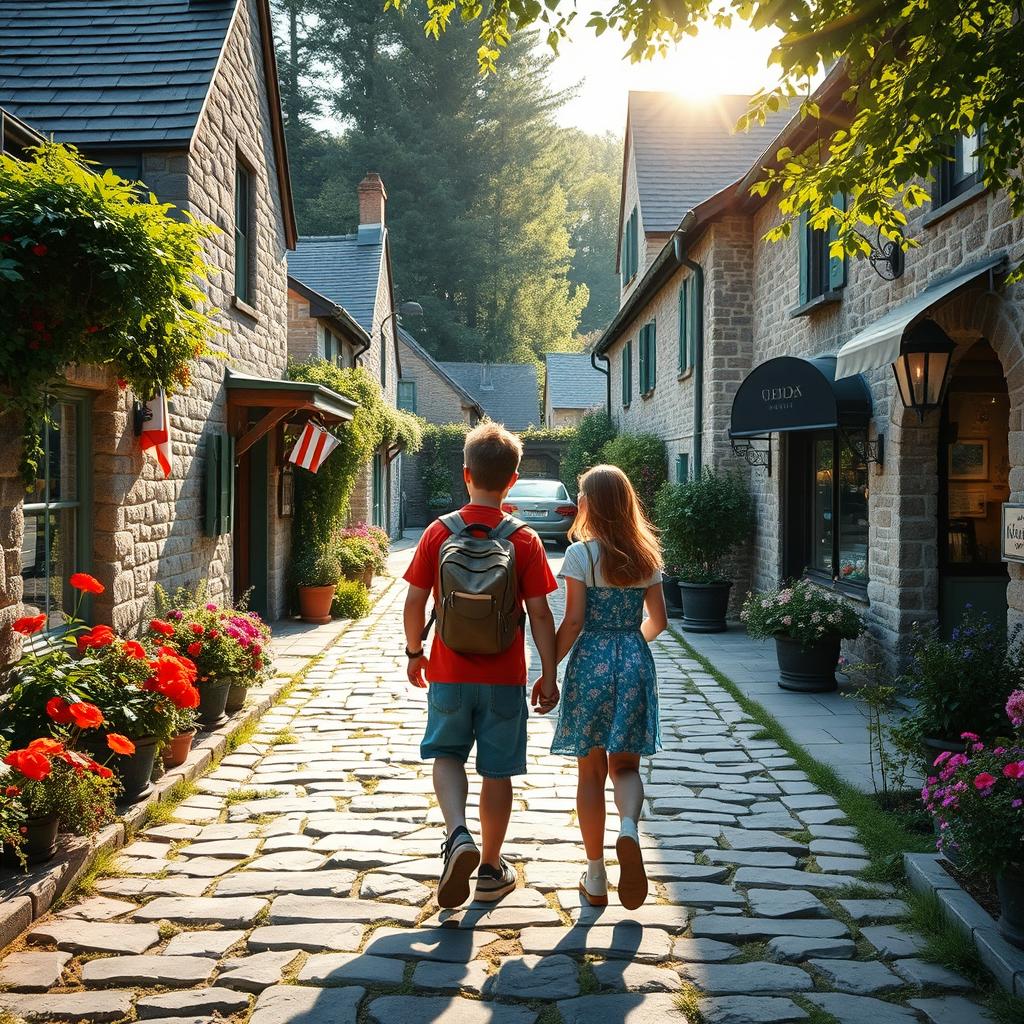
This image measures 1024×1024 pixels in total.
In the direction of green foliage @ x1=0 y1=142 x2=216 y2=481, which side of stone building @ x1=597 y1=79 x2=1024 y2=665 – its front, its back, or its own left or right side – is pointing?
front

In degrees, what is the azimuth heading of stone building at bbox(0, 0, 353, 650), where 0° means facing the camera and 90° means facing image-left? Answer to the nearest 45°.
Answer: approximately 315°

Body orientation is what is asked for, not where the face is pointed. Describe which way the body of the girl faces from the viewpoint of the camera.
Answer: away from the camera

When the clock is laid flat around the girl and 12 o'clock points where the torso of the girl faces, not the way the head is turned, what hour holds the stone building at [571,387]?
The stone building is roughly at 12 o'clock from the girl.

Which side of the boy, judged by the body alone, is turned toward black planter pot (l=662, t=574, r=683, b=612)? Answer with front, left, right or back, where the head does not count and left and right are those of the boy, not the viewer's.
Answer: front

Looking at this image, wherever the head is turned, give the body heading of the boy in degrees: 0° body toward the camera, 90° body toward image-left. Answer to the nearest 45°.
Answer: approximately 180°

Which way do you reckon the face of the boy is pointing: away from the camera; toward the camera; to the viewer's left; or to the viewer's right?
away from the camera

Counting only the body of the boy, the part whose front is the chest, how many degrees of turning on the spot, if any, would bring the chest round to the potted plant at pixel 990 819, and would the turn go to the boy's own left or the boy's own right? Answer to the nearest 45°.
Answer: approximately 90° to the boy's own right

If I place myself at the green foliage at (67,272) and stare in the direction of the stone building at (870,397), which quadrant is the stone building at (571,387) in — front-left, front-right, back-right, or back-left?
front-left

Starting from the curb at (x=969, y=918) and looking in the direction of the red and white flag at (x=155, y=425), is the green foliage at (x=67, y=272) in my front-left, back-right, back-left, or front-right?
front-left

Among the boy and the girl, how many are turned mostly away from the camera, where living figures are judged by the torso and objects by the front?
2

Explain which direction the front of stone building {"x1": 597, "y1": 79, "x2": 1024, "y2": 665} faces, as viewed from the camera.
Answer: facing the viewer and to the left of the viewer

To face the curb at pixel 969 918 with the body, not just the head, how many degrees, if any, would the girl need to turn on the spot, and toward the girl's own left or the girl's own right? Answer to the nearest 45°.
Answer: approximately 90° to the girl's own right
